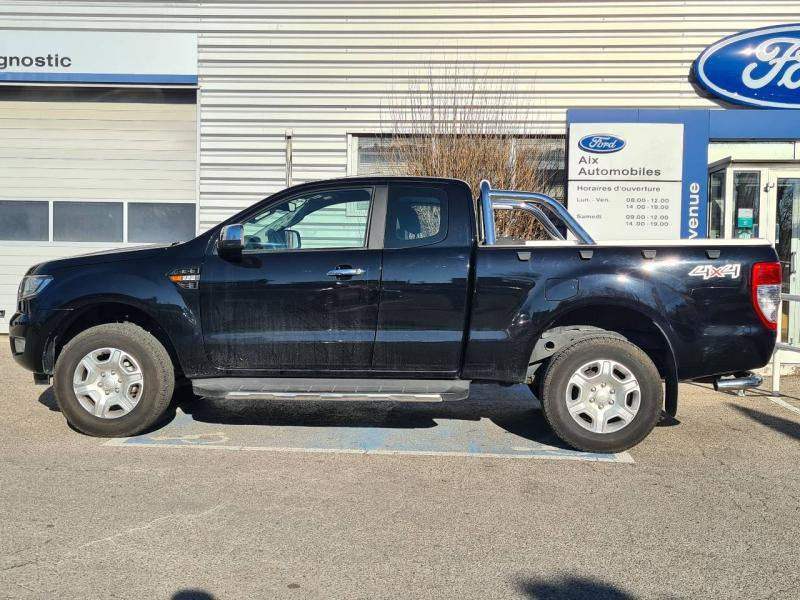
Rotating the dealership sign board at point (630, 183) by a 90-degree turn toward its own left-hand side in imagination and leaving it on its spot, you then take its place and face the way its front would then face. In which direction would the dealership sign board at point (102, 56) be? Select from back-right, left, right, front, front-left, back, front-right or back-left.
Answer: back

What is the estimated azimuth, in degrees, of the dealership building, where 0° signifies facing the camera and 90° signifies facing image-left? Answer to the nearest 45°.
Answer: approximately 0°

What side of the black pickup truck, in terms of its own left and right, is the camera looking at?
left

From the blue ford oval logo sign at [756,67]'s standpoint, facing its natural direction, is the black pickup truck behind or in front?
in front

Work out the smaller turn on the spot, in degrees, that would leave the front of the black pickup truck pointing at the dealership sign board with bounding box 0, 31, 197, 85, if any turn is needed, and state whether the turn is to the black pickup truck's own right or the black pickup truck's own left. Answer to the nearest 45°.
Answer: approximately 45° to the black pickup truck's own right

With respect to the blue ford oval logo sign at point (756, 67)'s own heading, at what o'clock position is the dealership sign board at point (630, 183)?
The dealership sign board is roughly at 2 o'clock from the blue ford oval logo sign.

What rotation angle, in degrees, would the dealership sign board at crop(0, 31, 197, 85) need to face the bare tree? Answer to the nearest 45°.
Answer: approximately 45° to its left

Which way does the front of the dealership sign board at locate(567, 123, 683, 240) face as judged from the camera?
facing the viewer

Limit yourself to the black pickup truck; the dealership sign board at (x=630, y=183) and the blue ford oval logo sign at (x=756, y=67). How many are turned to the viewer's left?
1

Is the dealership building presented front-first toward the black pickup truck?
yes

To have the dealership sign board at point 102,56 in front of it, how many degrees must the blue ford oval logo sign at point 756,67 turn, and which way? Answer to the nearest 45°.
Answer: approximately 90° to its right

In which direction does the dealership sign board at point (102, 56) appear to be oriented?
toward the camera

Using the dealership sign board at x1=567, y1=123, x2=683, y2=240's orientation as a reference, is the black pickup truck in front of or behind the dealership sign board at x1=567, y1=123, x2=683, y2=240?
in front

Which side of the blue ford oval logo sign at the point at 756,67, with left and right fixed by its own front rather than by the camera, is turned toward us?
front
